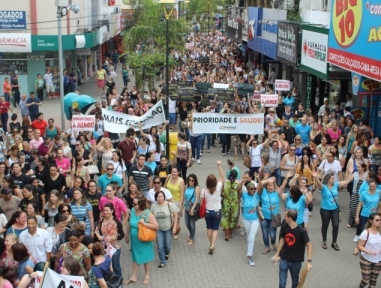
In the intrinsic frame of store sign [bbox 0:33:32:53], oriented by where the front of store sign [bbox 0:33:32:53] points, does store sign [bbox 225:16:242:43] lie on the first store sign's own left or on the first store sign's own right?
on the first store sign's own left

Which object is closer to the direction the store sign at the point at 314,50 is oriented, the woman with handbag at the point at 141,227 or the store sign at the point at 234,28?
the woman with handbag

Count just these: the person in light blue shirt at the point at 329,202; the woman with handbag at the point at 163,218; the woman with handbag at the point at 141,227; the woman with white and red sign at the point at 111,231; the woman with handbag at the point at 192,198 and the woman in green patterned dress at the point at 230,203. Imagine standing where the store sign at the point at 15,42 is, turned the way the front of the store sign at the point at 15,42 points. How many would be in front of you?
6

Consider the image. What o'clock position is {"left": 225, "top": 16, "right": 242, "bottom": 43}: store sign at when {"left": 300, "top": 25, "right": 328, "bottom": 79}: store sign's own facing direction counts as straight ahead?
{"left": 225, "top": 16, "right": 242, "bottom": 43}: store sign is roughly at 4 o'clock from {"left": 300, "top": 25, "right": 328, "bottom": 79}: store sign.

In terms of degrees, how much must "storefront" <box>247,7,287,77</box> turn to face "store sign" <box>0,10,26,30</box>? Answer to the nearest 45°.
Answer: approximately 45° to its left

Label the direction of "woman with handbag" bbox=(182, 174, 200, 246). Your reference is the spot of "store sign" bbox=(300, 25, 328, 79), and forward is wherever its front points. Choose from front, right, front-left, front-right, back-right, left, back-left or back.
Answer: front-left

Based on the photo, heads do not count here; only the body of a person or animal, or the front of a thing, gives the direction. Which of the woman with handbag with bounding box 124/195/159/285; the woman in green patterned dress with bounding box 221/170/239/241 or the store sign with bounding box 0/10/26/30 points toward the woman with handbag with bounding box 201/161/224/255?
the store sign

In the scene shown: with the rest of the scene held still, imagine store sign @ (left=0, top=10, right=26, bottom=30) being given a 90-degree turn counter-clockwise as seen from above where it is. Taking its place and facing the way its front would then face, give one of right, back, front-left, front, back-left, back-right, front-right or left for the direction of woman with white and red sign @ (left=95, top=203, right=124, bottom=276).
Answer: right

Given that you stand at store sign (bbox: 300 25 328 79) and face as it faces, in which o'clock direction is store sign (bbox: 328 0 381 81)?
store sign (bbox: 328 0 381 81) is roughly at 10 o'clock from store sign (bbox: 300 25 328 79).

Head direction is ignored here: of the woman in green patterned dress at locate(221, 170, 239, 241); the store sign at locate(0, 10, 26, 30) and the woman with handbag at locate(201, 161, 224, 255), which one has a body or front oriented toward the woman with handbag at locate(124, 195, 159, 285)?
the store sign
